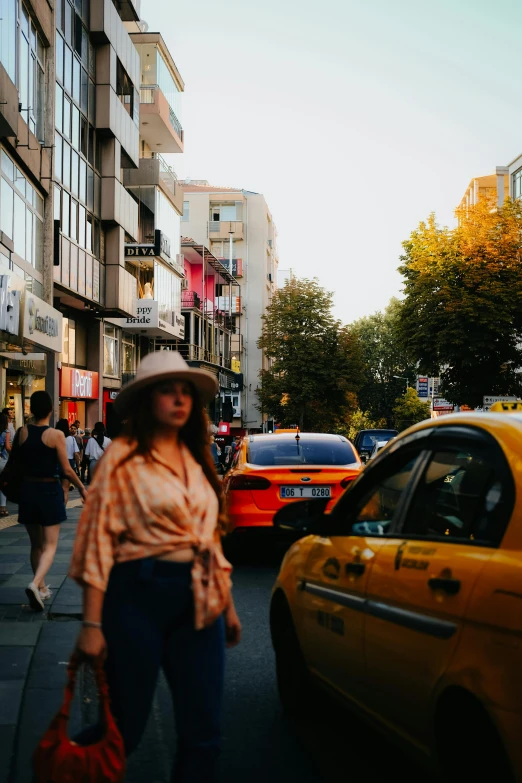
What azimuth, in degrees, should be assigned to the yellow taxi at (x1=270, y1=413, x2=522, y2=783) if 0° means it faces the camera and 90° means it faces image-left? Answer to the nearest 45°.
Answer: approximately 135°

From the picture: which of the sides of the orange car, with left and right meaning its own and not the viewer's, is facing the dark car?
front

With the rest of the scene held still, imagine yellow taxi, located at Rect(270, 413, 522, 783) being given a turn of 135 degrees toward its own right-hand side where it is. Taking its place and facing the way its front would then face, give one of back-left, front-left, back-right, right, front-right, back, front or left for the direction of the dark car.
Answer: left

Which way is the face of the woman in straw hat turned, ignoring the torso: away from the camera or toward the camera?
toward the camera

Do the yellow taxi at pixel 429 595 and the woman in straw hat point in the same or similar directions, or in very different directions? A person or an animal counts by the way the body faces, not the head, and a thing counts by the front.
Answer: very different directions

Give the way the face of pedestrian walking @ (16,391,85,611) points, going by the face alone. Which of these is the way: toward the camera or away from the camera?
away from the camera

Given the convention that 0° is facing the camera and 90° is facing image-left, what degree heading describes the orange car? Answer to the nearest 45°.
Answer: approximately 180°

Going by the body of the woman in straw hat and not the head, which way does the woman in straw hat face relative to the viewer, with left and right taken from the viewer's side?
facing the viewer and to the right of the viewer

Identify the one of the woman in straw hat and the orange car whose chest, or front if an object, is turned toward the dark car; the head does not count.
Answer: the orange car

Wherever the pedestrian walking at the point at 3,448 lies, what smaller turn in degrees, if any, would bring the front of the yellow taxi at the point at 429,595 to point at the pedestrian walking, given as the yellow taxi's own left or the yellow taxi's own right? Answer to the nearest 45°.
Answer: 0° — it already faces them

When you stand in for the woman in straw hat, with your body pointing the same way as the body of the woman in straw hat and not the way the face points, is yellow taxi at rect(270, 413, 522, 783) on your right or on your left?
on your left

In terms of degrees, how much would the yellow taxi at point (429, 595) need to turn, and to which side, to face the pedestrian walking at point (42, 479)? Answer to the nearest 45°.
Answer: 0° — it already faces them

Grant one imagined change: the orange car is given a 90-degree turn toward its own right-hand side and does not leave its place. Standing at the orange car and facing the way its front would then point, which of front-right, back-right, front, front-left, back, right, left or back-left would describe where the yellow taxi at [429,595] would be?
right

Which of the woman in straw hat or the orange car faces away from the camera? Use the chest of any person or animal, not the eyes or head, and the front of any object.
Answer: the orange car

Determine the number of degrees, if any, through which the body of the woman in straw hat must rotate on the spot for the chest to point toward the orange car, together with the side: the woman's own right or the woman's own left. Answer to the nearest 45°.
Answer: approximately 135° to the woman's own left

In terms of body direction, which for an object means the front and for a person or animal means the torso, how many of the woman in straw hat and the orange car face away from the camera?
1
